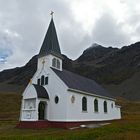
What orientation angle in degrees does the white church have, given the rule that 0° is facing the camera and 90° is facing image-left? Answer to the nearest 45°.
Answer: approximately 45°
